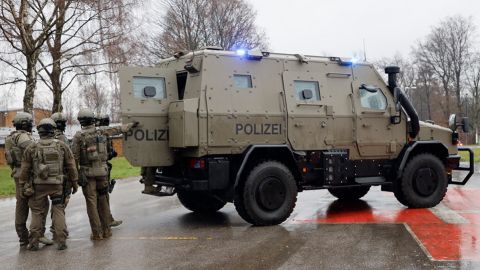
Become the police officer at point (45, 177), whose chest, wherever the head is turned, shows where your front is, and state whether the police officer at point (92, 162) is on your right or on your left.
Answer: on your right

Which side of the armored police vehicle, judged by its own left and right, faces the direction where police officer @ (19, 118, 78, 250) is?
back

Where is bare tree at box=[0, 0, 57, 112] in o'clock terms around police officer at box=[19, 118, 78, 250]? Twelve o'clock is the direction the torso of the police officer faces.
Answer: The bare tree is roughly at 12 o'clock from the police officer.

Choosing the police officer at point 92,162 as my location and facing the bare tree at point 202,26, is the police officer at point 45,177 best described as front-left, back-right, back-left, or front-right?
back-left

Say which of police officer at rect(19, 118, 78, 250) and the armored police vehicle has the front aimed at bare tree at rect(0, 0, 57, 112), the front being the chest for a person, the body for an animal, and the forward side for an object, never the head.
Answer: the police officer

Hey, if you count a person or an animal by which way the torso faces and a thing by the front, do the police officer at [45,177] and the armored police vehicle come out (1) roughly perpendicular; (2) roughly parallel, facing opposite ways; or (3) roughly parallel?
roughly perpendicular

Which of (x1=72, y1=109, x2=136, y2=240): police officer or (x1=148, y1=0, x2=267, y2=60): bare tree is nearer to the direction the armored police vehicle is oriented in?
the bare tree

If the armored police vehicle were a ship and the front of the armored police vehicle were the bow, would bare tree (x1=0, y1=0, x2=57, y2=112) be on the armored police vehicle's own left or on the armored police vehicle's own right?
on the armored police vehicle's own left

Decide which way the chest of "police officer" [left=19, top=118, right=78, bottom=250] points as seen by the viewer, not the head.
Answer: away from the camera

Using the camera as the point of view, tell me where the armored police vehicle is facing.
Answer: facing away from the viewer and to the right of the viewer
